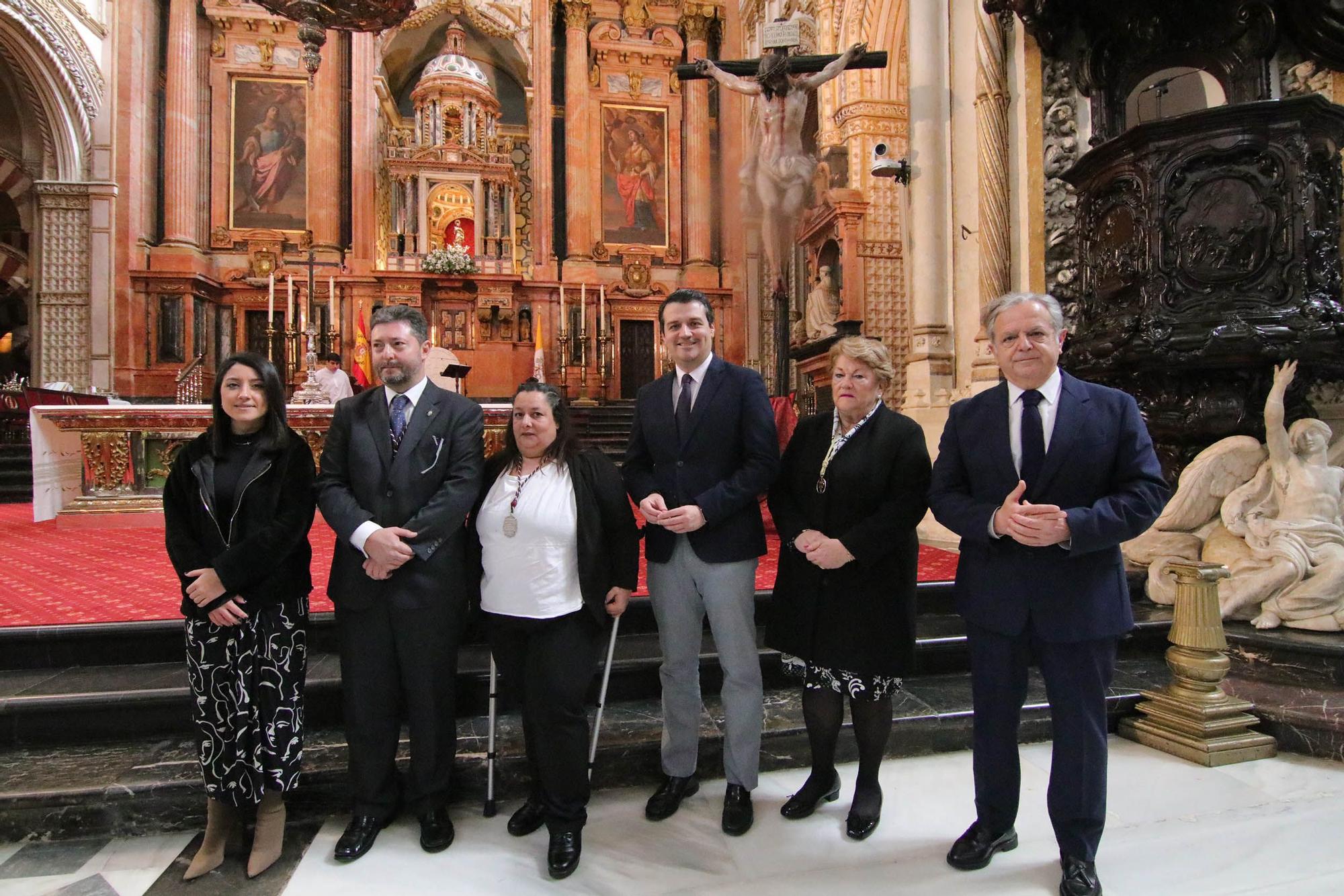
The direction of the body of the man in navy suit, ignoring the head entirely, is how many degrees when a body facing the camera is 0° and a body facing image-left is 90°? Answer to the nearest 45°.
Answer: approximately 0°

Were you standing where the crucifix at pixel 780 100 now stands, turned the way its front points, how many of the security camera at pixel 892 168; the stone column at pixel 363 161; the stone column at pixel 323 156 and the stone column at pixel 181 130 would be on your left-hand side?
1

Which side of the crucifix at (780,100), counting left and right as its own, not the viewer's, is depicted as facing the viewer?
front

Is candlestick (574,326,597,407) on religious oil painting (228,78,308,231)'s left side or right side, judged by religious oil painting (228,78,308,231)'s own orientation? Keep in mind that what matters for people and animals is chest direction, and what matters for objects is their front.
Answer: on its left

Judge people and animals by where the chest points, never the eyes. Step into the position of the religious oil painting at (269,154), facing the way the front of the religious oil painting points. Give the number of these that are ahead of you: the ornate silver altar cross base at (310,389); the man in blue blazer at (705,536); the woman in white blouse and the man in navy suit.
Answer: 4

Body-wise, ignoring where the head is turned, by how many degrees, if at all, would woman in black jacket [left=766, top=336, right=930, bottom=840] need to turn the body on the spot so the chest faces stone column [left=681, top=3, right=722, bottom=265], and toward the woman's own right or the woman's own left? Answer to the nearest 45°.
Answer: approximately 135° to the woman's own right

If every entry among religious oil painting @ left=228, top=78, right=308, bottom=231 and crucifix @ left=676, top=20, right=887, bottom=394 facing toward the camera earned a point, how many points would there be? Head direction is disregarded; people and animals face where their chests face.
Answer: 2

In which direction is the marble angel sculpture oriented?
toward the camera

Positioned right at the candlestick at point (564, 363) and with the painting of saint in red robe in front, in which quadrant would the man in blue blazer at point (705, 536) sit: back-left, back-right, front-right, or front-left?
back-right
